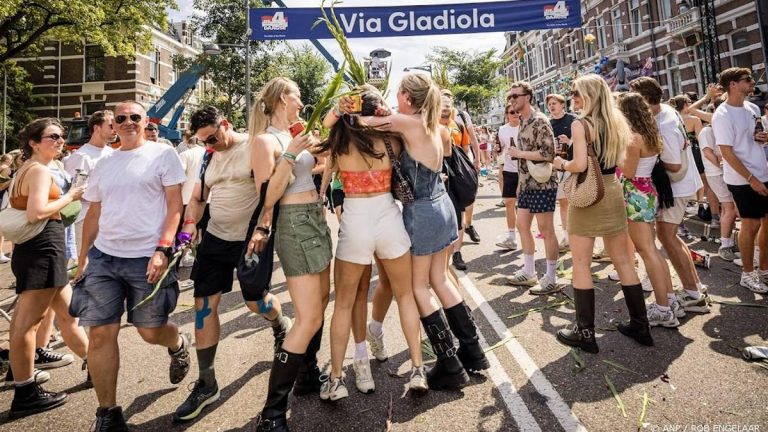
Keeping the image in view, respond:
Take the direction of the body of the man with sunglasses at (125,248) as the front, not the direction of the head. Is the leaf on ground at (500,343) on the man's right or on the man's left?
on the man's left

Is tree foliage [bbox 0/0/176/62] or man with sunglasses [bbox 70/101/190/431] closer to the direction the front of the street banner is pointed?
the man with sunglasses

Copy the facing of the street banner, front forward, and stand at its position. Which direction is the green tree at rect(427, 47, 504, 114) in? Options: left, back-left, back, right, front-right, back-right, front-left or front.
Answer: back

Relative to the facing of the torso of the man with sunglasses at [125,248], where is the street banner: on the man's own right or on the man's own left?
on the man's own left

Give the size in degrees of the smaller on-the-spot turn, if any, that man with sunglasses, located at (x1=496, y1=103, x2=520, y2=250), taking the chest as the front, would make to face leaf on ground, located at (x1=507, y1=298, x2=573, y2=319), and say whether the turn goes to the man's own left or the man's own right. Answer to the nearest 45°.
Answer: approximately 45° to the man's own left

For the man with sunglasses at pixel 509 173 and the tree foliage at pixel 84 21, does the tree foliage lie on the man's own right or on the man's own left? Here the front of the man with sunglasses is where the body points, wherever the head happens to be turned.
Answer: on the man's own right
